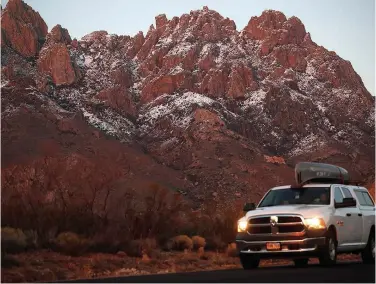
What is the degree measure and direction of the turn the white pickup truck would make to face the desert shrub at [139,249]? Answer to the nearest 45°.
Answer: approximately 90° to its right

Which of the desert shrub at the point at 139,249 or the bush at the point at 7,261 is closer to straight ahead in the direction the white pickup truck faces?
the bush

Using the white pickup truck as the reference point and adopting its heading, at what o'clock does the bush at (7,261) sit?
The bush is roughly at 1 o'clock from the white pickup truck.

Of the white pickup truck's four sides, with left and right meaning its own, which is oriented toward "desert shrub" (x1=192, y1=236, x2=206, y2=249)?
right

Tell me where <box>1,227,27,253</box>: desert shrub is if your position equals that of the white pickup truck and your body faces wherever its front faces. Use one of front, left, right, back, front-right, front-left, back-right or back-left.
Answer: front-right

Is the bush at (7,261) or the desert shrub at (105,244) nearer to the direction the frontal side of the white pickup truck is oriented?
the bush

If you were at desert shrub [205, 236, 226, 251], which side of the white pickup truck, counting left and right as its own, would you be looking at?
right

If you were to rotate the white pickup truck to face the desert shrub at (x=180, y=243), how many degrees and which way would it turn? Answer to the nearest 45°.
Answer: approximately 90° to its right

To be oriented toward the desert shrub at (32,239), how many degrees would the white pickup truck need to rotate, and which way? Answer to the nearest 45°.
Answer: approximately 45° to its right

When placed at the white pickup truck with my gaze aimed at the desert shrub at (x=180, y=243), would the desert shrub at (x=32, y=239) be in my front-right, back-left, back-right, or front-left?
front-left

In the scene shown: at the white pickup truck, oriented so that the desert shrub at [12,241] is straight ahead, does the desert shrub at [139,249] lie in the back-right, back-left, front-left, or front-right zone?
front-right

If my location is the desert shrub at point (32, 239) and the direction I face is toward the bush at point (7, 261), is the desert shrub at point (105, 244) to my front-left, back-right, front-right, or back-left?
front-left

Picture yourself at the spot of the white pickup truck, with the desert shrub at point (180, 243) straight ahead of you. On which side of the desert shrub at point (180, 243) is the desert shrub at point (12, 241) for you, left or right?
left

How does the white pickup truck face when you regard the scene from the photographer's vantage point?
facing the viewer and to the left of the viewer
